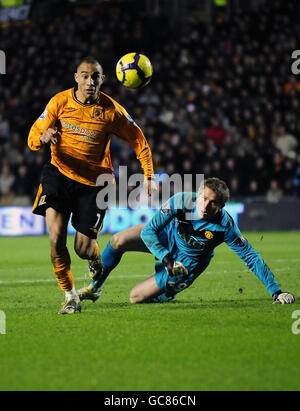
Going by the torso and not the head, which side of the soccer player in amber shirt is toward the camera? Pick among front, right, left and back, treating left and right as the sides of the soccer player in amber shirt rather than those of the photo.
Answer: front

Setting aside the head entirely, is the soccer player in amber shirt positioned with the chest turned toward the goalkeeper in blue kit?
no

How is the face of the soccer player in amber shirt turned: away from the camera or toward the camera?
toward the camera
